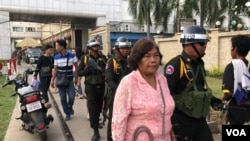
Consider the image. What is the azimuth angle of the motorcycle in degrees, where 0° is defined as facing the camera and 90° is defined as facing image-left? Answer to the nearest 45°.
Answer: approximately 180°

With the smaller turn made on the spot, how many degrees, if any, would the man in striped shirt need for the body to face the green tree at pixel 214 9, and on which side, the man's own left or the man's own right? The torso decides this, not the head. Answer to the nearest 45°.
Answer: approximately 135° to the man's own left

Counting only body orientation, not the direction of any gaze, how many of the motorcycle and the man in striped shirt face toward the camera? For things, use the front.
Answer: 1

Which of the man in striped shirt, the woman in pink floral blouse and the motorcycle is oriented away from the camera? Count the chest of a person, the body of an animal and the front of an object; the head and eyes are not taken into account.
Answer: the motorcycle

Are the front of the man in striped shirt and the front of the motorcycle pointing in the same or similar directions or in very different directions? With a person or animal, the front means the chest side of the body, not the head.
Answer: very different directions

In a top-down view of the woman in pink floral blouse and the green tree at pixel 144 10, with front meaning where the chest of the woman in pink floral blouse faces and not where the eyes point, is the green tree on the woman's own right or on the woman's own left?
on the woman's own left

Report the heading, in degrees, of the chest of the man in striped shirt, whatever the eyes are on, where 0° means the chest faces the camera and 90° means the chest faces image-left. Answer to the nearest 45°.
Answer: approximately 0°
